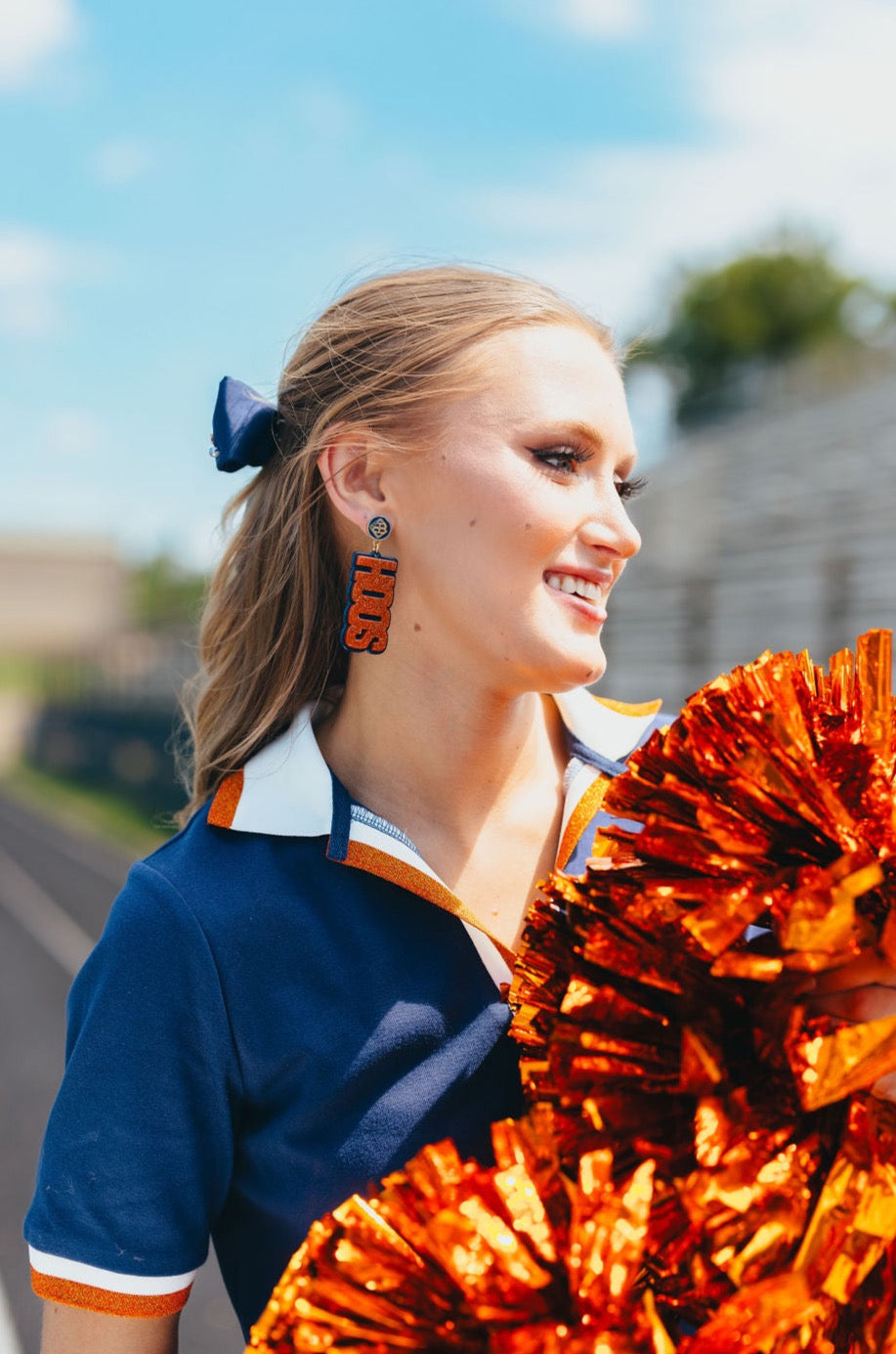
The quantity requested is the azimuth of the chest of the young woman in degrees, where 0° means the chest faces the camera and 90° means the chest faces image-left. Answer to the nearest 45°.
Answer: approximately 315°

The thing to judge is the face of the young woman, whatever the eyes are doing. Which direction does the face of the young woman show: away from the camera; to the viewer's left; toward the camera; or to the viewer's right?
to the viewer's right

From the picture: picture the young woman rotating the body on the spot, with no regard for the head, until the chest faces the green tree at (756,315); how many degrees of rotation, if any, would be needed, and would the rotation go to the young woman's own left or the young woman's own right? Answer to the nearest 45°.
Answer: approximately 135° to the young woman's own left
